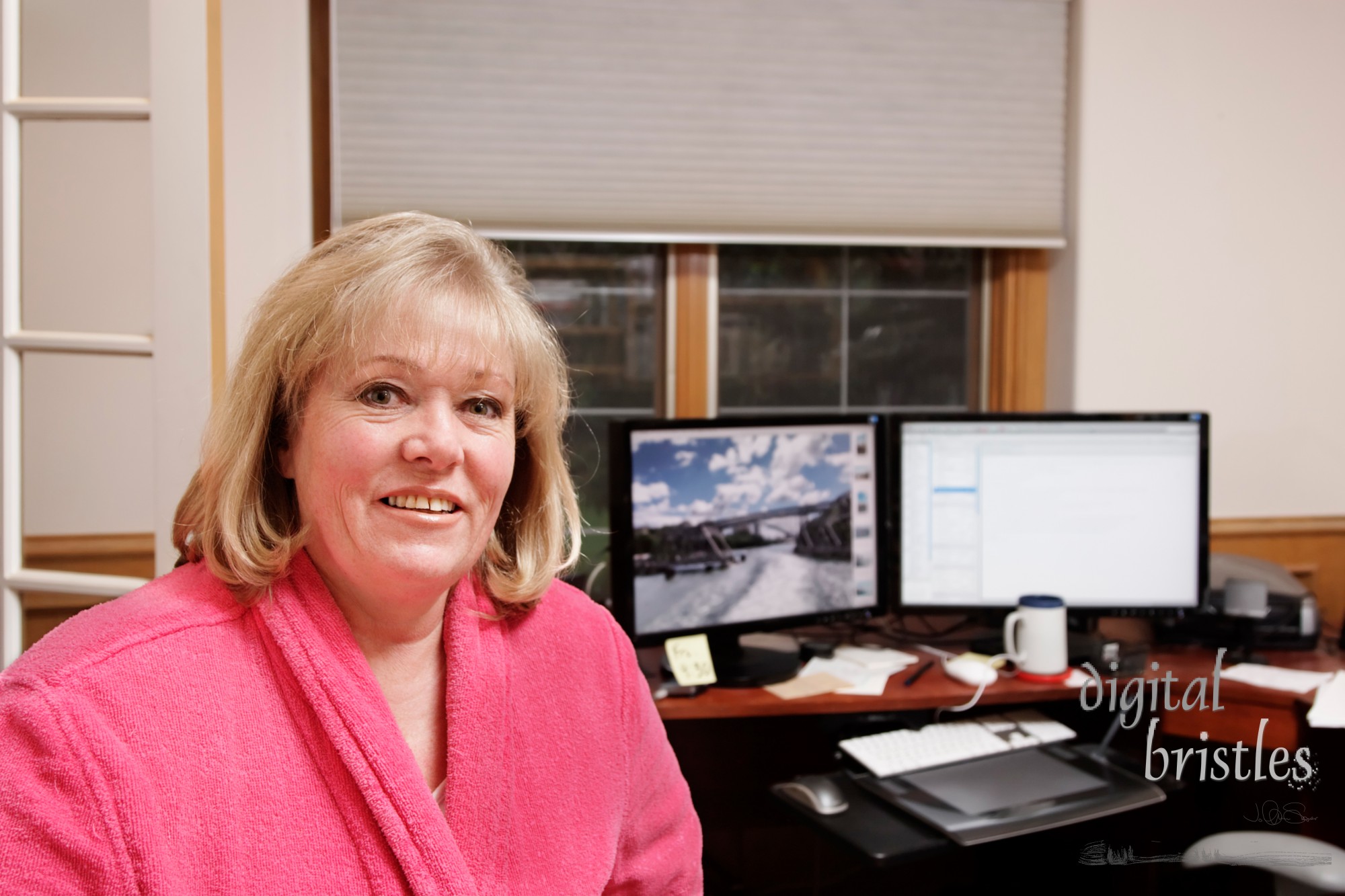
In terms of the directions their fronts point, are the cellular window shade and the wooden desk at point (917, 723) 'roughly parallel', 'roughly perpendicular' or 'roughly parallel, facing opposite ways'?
roughly parallel

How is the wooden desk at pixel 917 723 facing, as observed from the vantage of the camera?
facing the viewer

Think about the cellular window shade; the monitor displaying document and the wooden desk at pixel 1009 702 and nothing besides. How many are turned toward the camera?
3

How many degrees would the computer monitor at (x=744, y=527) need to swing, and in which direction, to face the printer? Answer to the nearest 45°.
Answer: approximately 45° to its left

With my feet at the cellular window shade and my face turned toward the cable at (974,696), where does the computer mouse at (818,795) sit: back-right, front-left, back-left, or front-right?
front-right

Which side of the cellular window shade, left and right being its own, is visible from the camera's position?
front

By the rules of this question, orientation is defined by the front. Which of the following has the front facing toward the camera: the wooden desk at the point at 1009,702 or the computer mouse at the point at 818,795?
the wooden desk

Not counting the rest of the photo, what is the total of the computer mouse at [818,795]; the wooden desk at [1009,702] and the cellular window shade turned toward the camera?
2

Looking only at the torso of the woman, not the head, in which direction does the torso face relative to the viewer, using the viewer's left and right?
facing the viewer and to the right of the viewer

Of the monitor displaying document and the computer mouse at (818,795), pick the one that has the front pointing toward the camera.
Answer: the monitor displaying document

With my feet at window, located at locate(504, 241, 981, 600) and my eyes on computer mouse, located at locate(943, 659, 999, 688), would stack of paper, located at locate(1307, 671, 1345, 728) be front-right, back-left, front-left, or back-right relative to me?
front-left
